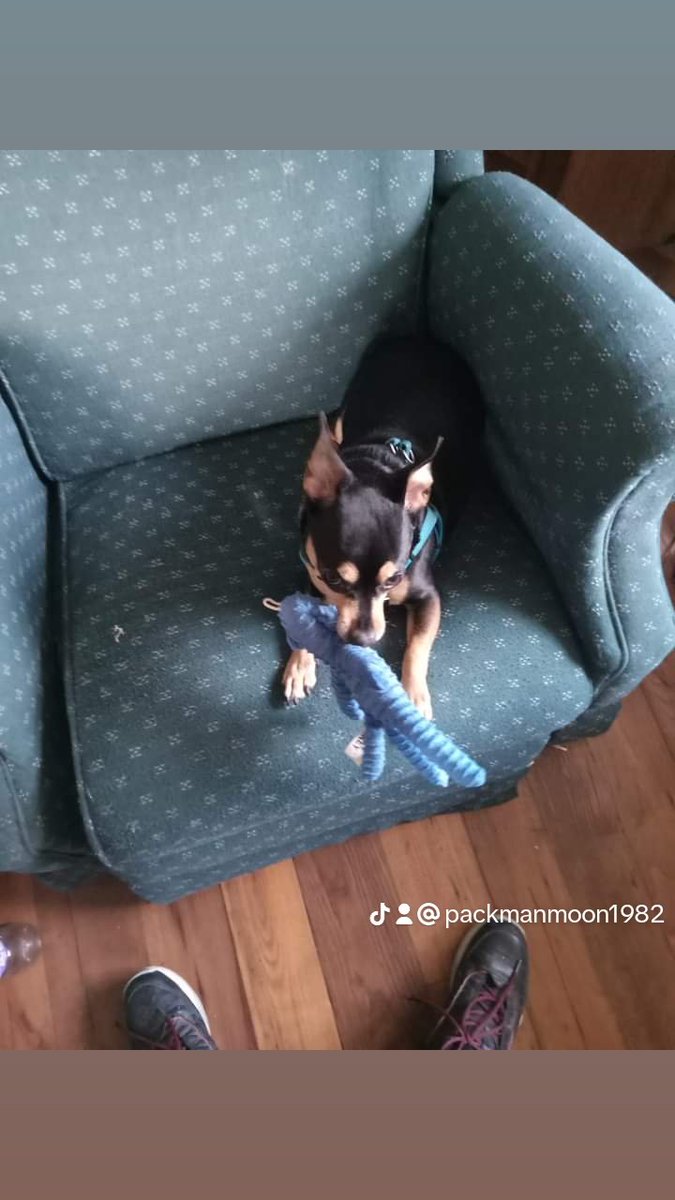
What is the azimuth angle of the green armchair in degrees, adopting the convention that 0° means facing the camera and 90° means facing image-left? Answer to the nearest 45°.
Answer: approximately 315°
